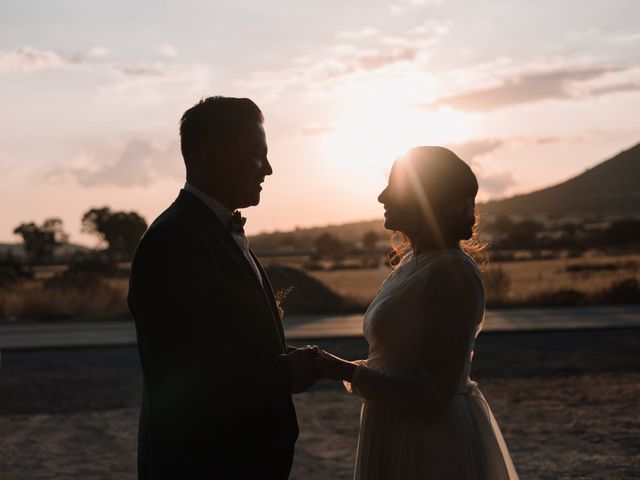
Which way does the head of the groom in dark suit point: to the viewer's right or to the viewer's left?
to the viewer's right

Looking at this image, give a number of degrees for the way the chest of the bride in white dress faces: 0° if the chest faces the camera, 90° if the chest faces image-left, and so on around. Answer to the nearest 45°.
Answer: approximately 90°

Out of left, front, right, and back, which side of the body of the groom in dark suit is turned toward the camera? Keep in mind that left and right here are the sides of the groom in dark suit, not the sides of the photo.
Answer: right

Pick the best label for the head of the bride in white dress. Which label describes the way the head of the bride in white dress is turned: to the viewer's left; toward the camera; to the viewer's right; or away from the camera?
to the viewer's left

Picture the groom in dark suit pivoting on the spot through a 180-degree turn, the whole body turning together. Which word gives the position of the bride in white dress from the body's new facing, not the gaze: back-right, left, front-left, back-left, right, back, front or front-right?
back-right
